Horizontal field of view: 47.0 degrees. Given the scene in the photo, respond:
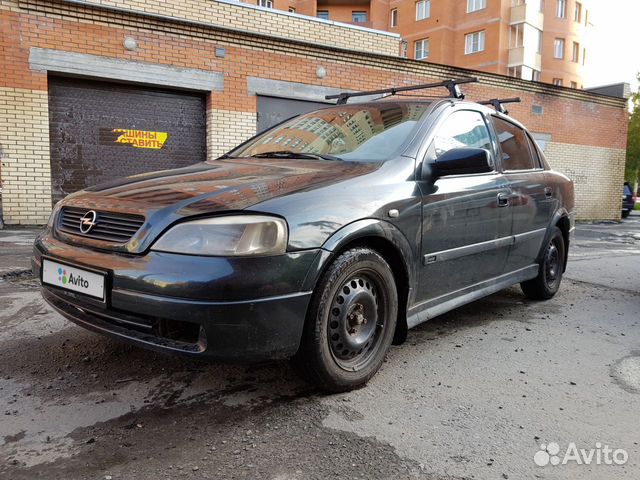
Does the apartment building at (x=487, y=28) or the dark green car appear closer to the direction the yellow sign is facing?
the dark green car

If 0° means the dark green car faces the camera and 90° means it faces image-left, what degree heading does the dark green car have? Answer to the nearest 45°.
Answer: approximately 45°

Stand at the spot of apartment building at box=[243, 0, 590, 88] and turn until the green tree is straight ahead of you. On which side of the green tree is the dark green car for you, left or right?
right

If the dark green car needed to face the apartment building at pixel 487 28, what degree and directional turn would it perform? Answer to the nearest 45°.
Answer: approximately 135° to its right

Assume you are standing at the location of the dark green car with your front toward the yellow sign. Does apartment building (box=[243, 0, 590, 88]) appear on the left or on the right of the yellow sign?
right

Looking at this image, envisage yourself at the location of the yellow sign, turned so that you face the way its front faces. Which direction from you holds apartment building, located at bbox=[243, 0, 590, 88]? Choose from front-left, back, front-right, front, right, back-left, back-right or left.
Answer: back-left

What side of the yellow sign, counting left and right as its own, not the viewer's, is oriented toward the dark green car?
front

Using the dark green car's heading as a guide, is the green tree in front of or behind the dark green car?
behind

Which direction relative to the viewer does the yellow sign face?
toward the camera

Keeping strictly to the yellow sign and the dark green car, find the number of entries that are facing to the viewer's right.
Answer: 0
